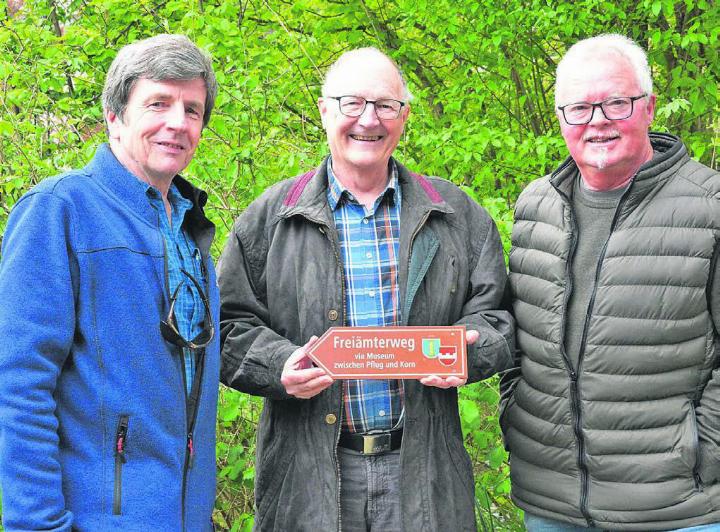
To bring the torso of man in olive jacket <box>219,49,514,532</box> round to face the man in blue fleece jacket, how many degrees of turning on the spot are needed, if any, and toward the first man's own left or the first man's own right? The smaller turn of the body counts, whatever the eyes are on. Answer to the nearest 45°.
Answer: approximately 45° to the first man's own right

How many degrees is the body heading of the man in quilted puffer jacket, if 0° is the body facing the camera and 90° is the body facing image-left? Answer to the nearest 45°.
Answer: approximately 45°

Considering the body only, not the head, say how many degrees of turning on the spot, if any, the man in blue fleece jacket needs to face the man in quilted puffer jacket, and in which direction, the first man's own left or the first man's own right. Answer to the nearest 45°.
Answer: approximately 45° to the first man's own left

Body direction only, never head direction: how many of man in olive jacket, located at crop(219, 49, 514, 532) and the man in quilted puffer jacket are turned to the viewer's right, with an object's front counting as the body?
0

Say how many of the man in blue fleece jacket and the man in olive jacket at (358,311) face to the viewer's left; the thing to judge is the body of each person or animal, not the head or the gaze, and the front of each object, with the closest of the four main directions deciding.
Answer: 0

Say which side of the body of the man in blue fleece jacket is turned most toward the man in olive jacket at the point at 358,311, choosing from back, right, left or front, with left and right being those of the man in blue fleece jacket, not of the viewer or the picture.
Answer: left

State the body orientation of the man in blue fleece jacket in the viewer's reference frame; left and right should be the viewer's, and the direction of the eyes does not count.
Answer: facing the viewer and to the right of the viewer

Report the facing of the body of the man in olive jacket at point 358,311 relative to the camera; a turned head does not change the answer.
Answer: toward the camera

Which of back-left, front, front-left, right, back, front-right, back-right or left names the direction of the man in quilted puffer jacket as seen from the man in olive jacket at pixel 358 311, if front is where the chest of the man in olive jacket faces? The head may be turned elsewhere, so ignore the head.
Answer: left
